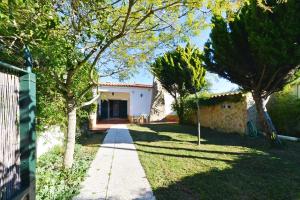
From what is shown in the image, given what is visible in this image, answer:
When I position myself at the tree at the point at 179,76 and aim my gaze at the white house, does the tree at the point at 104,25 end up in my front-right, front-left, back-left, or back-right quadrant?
back-left

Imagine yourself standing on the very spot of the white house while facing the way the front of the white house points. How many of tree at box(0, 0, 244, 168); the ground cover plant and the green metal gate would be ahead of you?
3

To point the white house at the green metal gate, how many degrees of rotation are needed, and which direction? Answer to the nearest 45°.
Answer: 0° — it already faces it

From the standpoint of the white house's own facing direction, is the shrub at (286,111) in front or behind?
in front

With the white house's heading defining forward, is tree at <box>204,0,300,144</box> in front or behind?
in front

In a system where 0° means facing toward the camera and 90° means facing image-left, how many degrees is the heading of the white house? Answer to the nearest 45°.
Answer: approximately 0°

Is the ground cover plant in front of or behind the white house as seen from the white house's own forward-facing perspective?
in front
